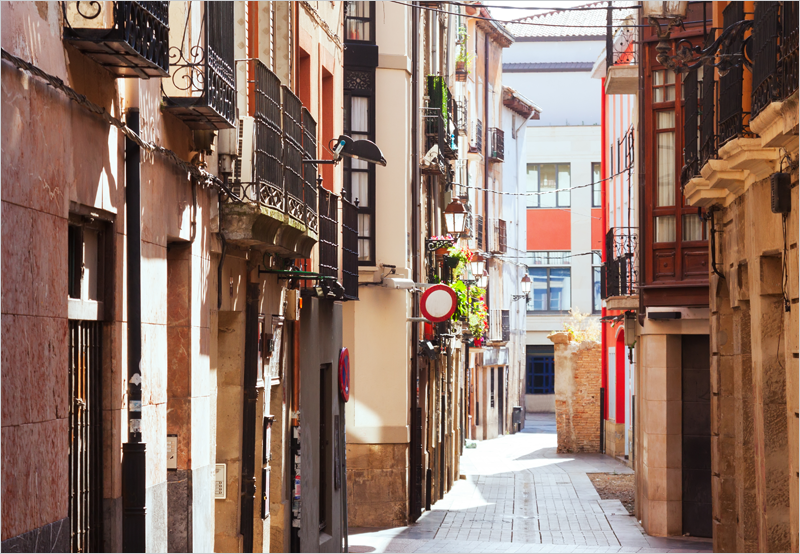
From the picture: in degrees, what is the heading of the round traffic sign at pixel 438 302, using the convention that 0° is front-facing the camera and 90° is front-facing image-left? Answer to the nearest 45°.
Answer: approximately 0°

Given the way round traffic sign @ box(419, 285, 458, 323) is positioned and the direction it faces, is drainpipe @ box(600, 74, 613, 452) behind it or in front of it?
behind

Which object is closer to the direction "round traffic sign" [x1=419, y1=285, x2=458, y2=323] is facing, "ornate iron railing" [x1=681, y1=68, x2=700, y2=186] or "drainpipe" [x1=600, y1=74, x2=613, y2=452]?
the ornate iron railing

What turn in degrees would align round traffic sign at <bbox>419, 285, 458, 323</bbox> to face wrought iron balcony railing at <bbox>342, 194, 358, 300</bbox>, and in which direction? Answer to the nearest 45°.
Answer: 0° — it already faces it

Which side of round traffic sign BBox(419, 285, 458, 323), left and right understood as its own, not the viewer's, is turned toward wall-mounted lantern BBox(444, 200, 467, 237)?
back

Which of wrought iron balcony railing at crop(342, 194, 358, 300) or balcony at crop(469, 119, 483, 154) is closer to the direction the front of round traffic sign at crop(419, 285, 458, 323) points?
the wrought iron balcony railing

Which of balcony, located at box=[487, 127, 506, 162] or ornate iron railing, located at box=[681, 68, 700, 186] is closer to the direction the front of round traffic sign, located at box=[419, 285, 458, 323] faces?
the ornate iron railing

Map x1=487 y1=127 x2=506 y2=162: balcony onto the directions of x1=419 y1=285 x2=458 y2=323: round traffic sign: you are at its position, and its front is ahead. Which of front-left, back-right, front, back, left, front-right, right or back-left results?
back

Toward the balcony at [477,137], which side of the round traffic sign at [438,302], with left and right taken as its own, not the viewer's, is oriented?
back
